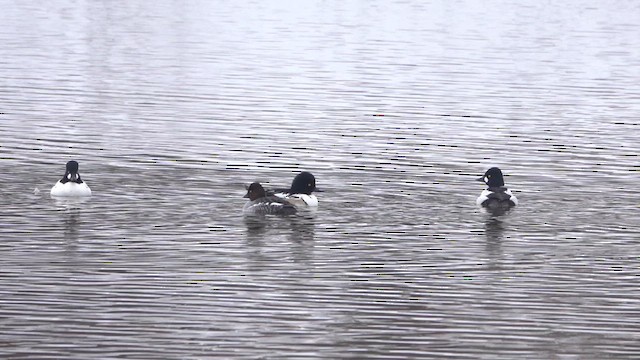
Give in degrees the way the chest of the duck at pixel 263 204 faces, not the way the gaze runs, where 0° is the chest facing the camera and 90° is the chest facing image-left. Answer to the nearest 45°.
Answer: approximately 90°

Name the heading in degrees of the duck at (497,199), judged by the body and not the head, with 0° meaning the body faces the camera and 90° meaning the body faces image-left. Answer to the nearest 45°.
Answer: approximately 180°

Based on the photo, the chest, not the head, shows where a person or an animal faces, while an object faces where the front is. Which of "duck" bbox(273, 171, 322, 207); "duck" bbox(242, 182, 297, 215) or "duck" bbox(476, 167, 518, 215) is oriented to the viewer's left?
"duck" bbox(242, 182, 297, 215)

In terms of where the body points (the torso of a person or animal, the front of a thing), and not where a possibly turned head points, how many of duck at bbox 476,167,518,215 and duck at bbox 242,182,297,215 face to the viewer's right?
0

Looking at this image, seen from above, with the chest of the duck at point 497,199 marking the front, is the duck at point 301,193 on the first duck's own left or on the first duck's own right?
on the first duck's own left

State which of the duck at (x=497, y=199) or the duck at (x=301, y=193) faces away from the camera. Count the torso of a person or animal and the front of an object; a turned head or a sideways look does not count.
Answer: the duck at (x=497, y=199)

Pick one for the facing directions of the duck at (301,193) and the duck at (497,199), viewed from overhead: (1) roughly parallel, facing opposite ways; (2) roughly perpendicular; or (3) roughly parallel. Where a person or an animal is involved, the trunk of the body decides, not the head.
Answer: roughly perpendicular

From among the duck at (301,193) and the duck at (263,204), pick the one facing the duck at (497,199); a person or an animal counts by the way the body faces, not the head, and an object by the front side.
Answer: the duck at (301,193)

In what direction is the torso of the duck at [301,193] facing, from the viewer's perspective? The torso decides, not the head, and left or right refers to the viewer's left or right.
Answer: facing to the right of the viewer

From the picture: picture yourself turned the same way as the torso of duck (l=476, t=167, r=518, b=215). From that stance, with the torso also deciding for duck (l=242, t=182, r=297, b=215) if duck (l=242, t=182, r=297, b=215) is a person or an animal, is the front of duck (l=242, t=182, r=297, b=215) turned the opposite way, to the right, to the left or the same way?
to the left
